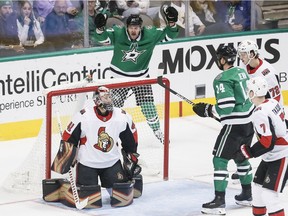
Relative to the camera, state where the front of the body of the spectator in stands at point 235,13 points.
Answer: toward the camera

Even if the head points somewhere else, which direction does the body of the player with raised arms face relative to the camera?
toward the camera

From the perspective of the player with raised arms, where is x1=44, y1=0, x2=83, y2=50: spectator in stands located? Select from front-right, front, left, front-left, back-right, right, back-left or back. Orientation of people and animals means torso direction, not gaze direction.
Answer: back-right

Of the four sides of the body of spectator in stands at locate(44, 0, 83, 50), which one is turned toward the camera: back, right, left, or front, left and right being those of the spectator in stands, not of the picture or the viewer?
front

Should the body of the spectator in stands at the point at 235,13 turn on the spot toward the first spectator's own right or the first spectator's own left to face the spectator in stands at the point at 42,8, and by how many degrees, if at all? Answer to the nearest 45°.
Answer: approximately 45° to the first spectator's own right

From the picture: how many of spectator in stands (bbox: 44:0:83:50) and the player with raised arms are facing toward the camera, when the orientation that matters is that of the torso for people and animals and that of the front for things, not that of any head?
2
